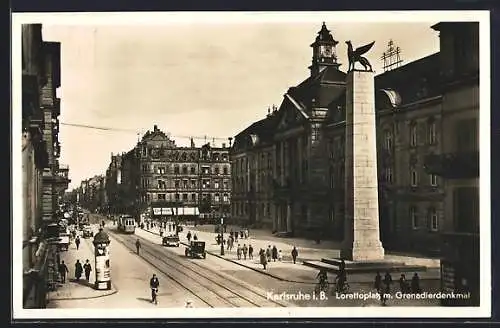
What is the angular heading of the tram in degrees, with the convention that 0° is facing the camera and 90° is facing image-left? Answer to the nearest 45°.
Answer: approximately 315°

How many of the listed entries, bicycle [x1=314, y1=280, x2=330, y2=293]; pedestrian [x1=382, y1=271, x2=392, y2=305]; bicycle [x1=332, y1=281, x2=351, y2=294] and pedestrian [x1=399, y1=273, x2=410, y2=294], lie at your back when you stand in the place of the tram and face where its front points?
0

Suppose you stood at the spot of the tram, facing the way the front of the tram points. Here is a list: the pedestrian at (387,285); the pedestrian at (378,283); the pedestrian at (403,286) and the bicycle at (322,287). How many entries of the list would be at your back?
0
